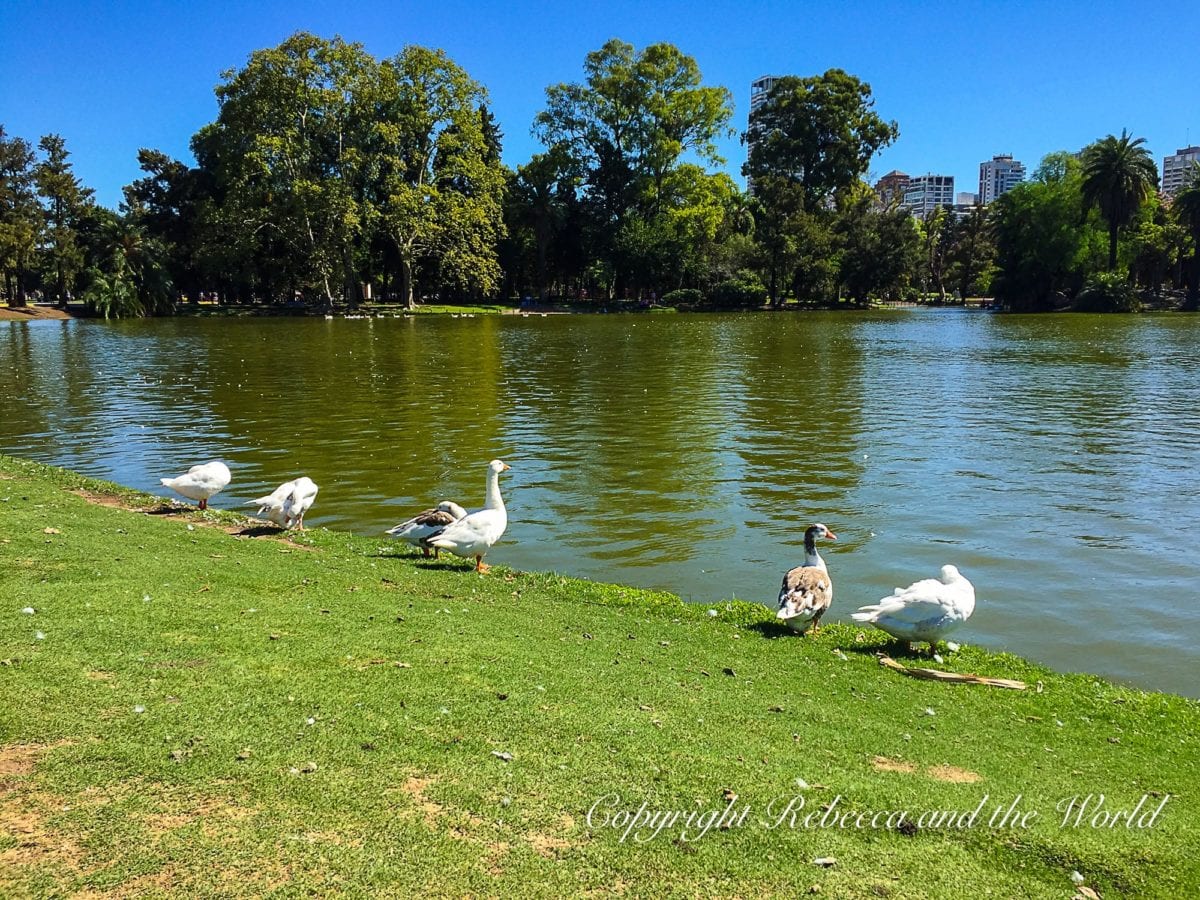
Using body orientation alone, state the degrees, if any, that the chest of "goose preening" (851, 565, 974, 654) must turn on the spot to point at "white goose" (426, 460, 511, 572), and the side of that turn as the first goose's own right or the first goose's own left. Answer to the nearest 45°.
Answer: approximately 180°

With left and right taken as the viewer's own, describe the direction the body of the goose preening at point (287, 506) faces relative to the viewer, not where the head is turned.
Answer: facing to the right of the viewer

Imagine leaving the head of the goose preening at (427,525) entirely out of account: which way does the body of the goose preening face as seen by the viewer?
to the viewer's right

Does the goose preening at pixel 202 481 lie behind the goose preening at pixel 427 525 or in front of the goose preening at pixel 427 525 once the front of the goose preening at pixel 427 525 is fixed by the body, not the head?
behind

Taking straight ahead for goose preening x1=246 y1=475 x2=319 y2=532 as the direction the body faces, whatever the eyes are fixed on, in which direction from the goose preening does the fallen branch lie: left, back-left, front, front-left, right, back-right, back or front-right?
front-right

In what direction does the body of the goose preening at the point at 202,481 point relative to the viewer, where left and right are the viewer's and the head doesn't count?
facing to the right of the viewer

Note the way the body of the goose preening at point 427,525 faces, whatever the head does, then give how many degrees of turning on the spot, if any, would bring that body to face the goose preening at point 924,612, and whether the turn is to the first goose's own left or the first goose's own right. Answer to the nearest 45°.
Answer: approximately 45° to the first goose's own right

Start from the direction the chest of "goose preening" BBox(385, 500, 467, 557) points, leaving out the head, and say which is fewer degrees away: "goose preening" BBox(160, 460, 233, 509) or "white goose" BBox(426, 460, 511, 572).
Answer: the white goose

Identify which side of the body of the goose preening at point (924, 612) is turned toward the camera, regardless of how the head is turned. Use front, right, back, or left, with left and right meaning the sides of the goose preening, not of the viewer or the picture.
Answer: right

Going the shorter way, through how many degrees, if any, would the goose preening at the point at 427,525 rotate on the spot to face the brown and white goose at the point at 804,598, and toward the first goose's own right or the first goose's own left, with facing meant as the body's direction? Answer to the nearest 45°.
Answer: approximately 45° to the first goose's own right
